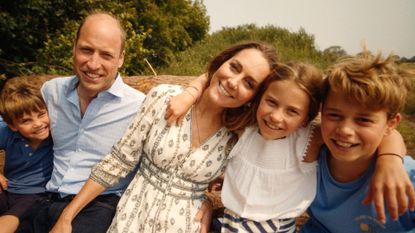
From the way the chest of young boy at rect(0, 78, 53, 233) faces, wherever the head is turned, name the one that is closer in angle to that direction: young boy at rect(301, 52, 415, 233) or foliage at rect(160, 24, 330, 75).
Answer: the young boy

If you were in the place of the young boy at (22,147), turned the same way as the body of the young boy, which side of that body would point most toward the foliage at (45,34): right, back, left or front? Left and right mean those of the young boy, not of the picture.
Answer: back

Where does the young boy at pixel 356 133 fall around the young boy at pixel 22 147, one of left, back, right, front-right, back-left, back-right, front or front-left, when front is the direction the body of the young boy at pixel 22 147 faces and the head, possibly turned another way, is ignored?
front-left

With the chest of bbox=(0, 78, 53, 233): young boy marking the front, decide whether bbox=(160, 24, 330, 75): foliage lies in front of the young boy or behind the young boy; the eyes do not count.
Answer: behind

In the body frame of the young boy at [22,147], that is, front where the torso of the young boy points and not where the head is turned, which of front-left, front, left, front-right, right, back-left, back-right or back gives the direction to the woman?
front-left

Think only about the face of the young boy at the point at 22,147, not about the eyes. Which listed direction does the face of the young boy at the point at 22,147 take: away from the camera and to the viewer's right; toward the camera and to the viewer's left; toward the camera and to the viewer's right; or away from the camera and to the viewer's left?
toward the camera and to the viewer's right

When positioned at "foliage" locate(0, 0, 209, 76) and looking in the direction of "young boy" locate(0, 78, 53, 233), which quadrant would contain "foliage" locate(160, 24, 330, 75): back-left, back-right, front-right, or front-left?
back-left

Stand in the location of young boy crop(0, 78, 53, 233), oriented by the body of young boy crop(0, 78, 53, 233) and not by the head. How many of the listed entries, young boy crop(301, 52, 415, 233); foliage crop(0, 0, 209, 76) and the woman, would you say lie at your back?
1

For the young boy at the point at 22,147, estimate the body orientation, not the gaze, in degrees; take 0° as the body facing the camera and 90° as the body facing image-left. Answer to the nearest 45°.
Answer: approximately 0°
